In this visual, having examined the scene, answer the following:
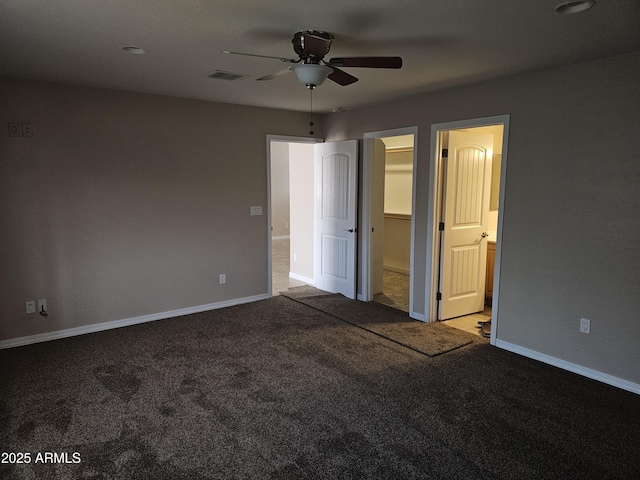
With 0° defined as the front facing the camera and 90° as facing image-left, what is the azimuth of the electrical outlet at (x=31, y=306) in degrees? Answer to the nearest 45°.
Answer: approximately 0°

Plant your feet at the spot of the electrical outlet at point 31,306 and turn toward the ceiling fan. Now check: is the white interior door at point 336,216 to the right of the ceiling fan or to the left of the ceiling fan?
left

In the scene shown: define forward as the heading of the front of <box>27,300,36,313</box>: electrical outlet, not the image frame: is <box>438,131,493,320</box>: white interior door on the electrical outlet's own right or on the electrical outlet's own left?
on the electrical outlet's own left

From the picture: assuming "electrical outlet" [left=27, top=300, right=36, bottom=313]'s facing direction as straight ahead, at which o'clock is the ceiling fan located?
The ceiling fan is roughly at 11 o'clock from the electrical outlet.

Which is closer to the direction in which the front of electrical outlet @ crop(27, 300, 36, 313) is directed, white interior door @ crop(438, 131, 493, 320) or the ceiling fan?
the ceiling fan

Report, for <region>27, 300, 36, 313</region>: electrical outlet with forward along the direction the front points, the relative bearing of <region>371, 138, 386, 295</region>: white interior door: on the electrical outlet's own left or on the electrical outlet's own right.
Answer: on the electrical outlet's own left

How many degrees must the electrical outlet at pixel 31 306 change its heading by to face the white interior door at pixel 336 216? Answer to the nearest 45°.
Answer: approximately 90° to its left
